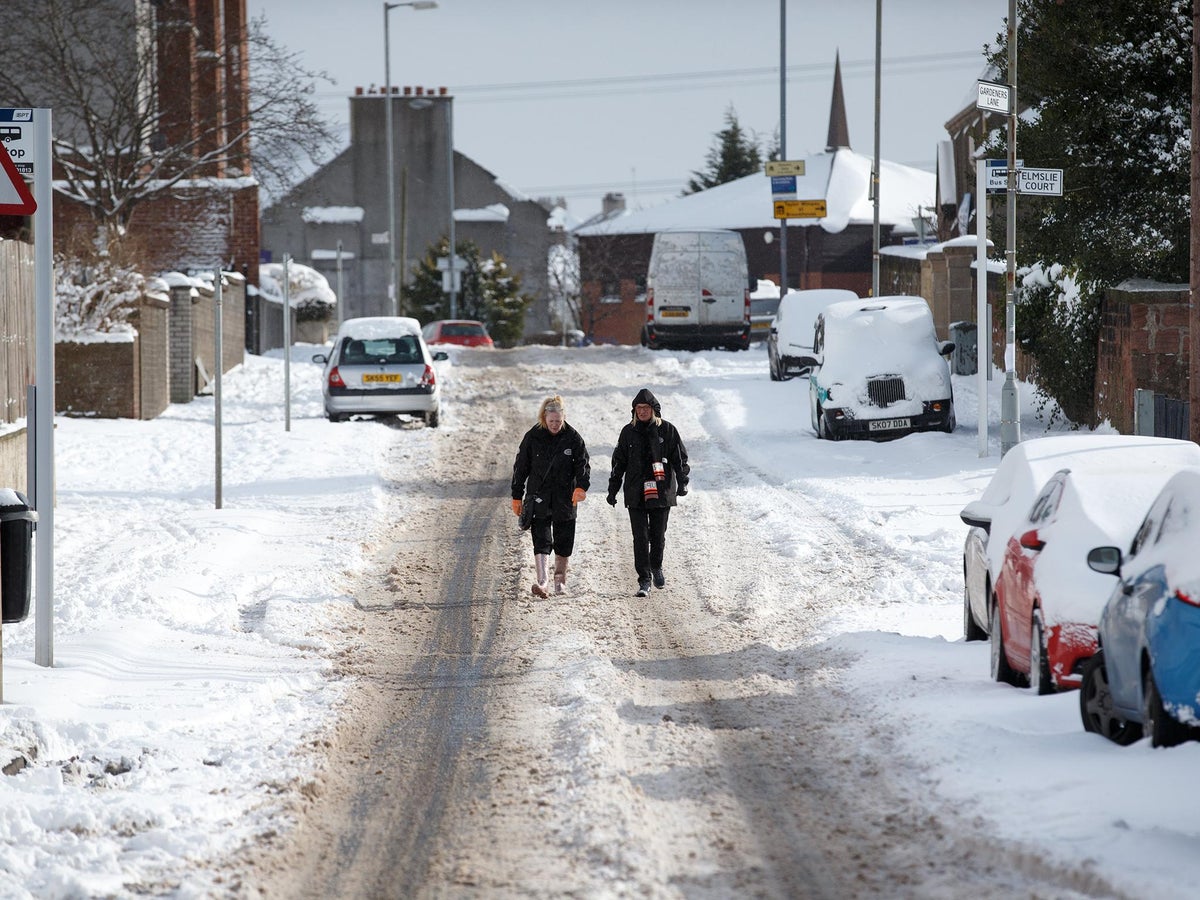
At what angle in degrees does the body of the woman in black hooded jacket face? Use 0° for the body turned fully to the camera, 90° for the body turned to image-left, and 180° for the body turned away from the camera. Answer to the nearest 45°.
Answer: approximately 0°

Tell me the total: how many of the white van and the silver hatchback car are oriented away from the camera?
2

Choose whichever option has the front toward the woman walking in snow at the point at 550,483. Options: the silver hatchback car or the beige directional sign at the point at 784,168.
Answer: the beige directional sign

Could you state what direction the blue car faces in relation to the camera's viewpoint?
facing away from the viewer and to the left of the viewer

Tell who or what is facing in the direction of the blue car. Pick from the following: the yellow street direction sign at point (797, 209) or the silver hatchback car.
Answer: the yellow street direction sign

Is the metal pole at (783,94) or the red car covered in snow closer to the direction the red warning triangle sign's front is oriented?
the red car covered in snow

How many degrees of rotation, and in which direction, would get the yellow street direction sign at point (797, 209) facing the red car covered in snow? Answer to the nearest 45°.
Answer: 0° — it already faces it

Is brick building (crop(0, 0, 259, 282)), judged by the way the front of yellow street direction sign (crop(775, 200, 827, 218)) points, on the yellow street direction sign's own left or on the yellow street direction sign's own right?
on the yellow street direction sign's own right

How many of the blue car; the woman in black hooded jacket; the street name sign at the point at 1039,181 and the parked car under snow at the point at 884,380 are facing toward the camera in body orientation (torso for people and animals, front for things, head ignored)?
3

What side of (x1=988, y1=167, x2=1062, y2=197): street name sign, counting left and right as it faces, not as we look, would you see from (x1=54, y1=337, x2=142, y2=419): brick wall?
right

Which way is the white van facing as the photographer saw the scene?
facing away from the viewer

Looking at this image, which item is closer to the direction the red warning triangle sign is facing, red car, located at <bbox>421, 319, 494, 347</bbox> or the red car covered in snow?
the red car covered in snow
